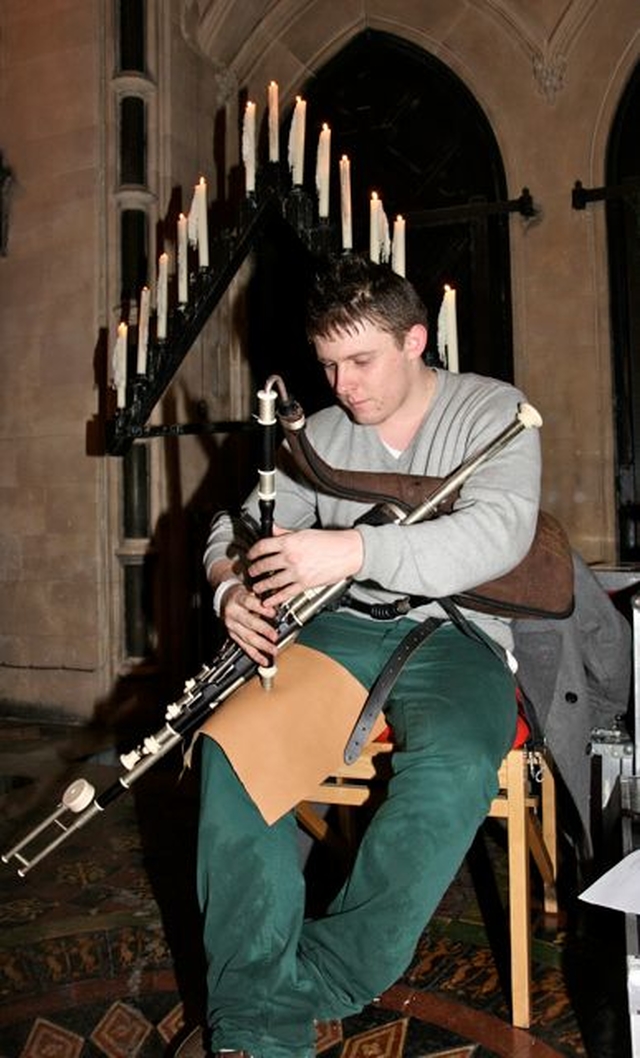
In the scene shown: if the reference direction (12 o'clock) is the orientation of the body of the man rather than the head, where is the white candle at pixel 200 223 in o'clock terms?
The white candle is roughly at 4 o'clock from the man.

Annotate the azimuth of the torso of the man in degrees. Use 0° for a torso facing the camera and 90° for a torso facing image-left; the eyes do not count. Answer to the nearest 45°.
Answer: approximately 45°

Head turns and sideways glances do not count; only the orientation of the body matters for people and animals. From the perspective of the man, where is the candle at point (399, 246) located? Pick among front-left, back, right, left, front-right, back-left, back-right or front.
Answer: back-right
